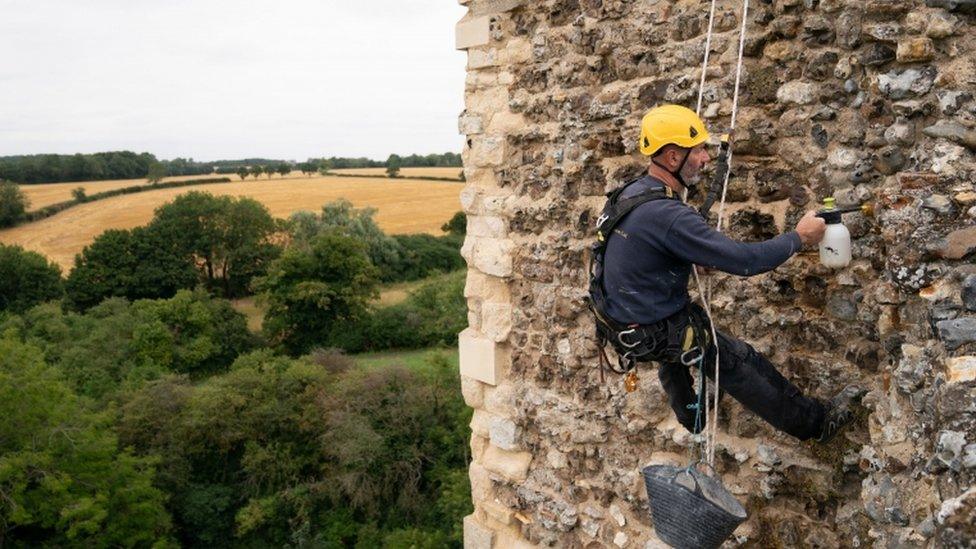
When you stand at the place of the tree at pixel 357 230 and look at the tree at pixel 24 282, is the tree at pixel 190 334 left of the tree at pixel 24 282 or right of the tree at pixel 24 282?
left

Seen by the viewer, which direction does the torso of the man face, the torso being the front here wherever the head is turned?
to the viewer's right

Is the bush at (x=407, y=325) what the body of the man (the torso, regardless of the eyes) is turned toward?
no

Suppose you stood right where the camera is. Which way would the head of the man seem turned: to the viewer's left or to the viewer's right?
to the viewer's right

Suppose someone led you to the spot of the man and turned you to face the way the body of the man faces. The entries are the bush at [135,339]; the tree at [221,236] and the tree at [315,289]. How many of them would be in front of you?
0

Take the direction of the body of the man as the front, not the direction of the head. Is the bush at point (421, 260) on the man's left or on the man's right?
on the man's left

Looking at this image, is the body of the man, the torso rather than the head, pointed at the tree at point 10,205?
no

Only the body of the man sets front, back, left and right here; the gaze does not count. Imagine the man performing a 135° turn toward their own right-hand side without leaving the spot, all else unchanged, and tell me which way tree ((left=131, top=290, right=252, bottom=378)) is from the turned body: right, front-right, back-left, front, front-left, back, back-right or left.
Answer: right

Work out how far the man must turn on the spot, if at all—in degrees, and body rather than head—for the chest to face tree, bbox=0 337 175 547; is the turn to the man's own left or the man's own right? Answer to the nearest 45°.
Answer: approximately 135° to the man's own left
